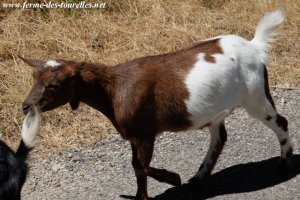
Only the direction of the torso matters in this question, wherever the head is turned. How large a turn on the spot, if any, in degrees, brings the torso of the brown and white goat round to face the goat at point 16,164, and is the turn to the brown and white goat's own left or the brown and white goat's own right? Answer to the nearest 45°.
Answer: approximately 45° to the brown and white goat's own left

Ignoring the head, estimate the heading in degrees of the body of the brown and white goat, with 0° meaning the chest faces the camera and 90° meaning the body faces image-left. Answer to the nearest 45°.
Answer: approximately 90°
